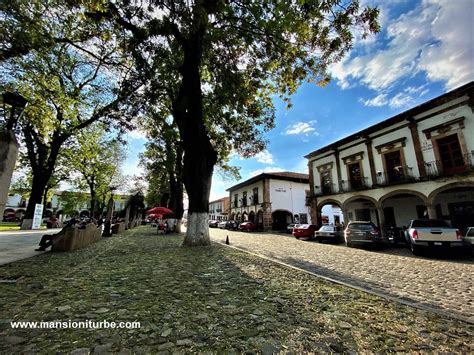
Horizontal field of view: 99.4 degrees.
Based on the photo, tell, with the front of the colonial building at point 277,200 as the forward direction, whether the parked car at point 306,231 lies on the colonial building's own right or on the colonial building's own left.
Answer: on the colonial building's own left

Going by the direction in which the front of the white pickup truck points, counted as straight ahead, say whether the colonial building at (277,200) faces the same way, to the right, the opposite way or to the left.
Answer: the opposite way

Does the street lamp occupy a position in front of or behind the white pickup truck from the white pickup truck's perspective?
behind

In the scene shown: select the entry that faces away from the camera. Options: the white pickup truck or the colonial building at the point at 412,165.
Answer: the white pickup truck

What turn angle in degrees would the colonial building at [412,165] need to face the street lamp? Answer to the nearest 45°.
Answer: approximately 45° to its left

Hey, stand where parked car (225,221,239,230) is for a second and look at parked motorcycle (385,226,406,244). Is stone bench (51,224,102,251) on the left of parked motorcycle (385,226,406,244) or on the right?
right

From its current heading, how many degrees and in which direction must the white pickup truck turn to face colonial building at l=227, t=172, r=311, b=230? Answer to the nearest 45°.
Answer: approximately 45° to its left

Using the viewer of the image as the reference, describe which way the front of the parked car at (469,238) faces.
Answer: facing away from the viewer and to the right of the viewer

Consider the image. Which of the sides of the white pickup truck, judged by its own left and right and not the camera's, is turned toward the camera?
back

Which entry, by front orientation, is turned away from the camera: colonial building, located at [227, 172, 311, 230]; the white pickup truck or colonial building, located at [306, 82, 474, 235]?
the white pickup truck

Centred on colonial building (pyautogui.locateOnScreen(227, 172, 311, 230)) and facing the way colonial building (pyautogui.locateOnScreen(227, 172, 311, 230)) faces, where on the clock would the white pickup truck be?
The white pickup truck is roughly at 10 o'clock from the colonial building.

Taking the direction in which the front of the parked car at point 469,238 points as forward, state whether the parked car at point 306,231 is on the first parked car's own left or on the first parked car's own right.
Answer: on the first parked car's own left
